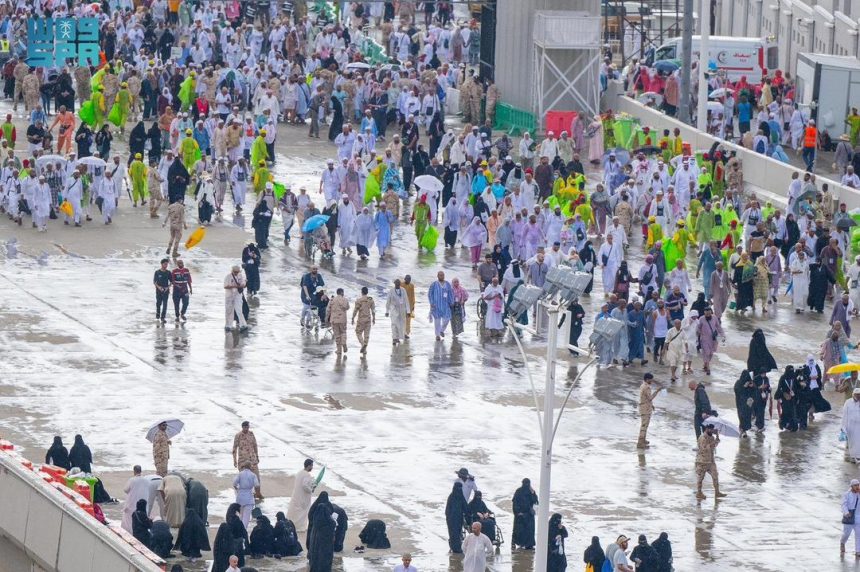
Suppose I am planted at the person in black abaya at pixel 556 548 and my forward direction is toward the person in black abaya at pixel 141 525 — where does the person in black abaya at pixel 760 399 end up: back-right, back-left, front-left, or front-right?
back-right

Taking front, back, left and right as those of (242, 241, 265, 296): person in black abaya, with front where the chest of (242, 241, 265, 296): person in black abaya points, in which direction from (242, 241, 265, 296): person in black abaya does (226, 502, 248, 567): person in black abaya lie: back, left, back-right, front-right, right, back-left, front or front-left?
front

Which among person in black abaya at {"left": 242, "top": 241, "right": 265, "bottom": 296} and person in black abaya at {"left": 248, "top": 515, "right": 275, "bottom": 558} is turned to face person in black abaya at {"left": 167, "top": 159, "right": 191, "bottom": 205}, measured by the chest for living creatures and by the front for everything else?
person in black abaya at {"left": 248, "top": 515, "right": 275, "bottom": 558}

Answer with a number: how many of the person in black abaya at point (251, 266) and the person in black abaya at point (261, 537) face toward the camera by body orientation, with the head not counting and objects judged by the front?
1

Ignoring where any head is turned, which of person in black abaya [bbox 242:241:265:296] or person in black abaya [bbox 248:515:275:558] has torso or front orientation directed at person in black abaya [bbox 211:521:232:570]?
person in black abaya [bbox 242:241:265:296]

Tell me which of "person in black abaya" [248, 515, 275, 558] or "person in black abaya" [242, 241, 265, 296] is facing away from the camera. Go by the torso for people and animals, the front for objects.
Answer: "person in black abaya" [248, 515, 275, 558]

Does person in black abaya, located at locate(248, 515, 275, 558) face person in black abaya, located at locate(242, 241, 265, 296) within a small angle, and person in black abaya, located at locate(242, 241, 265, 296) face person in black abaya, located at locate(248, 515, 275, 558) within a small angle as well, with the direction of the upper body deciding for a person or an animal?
yes

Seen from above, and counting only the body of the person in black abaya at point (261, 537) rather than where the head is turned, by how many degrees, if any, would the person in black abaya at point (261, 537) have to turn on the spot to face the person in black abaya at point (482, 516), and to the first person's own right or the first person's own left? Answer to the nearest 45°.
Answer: approximately 90° to the first person's own right

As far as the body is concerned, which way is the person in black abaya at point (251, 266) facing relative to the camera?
toward the camera

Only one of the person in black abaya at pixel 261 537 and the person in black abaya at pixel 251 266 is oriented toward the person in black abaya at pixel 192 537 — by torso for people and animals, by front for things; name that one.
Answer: the person in black abaya at pixel 251 266

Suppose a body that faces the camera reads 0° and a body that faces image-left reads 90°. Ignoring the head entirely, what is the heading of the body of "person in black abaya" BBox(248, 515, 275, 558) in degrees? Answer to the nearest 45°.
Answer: approximately 180°

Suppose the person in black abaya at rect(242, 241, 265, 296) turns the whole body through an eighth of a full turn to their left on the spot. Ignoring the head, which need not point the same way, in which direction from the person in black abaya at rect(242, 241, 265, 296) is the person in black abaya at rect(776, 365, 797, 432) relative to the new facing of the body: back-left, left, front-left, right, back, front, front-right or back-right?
front

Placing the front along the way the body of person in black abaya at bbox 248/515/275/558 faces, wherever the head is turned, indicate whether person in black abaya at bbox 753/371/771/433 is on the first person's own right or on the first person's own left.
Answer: on the first person's own right

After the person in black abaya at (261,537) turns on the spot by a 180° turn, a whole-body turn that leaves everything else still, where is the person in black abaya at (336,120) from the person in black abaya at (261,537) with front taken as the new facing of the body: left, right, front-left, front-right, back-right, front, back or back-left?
back

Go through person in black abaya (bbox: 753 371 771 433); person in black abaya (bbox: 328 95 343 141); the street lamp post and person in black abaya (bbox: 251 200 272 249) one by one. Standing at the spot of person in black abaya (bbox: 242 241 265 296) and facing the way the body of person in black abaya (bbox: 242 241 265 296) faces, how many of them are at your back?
2

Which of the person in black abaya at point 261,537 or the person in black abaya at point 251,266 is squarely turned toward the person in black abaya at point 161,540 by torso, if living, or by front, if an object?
the person in black abaya at point 251,266

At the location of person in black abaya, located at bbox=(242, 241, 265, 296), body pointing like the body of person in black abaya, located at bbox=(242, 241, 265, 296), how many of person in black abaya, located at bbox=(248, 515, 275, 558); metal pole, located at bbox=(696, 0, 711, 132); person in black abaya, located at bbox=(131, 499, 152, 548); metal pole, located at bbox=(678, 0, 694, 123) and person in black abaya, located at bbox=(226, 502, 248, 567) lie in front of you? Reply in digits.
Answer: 3

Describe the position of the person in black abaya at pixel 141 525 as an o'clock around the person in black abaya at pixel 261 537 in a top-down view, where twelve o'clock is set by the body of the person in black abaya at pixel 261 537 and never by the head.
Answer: the person in black abaya at pixel 141 525 is roughly at 9 o'clock from the person in black abaya at pixel 261 537.

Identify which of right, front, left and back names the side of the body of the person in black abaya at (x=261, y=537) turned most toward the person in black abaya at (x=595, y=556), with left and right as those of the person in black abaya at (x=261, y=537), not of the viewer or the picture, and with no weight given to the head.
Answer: right

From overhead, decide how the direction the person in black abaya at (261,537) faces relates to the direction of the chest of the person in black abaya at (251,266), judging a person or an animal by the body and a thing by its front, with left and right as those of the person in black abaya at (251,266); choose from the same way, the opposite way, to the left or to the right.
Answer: the opposite way

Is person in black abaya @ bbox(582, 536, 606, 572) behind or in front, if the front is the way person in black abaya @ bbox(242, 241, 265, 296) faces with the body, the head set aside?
in front
